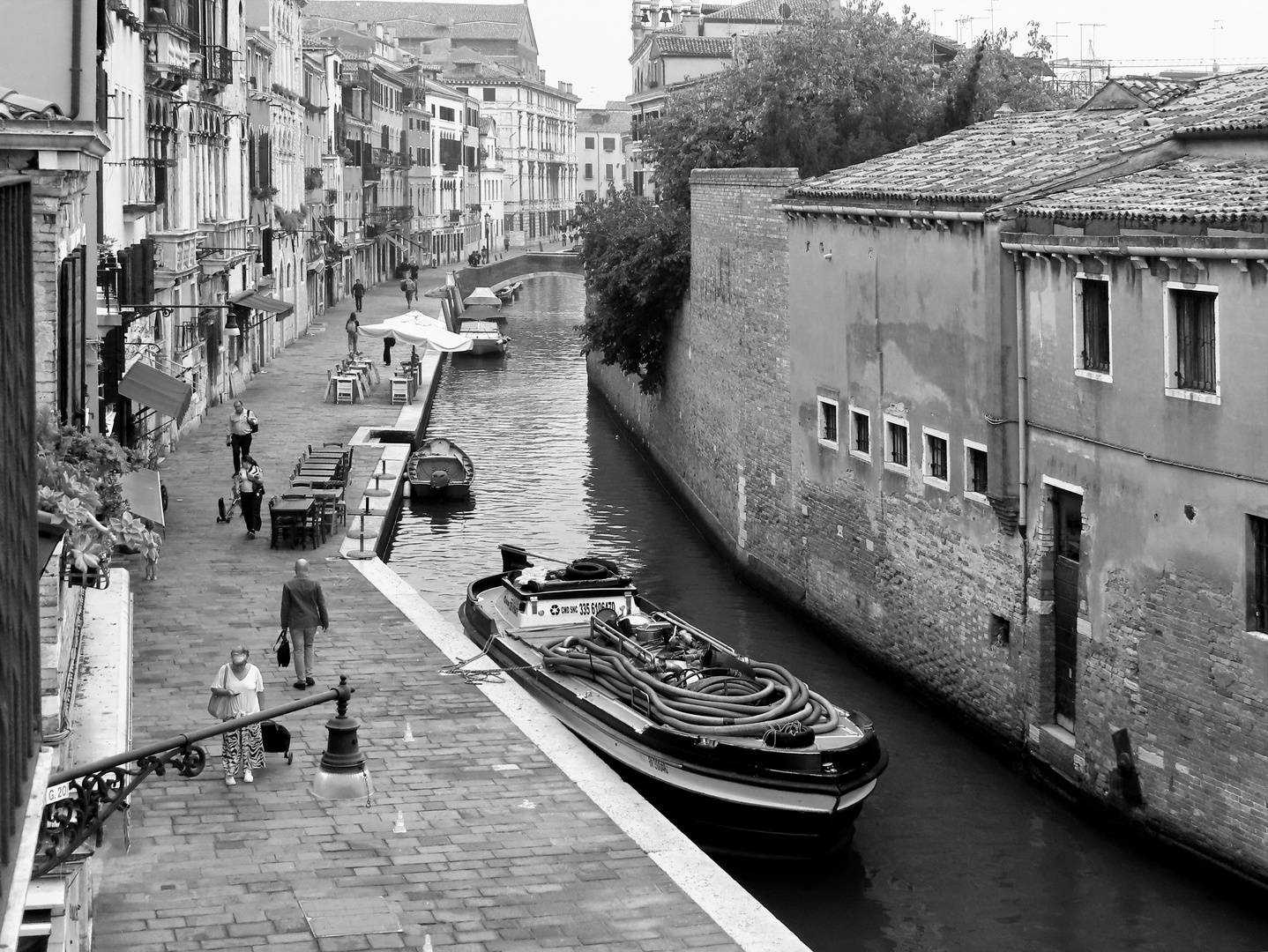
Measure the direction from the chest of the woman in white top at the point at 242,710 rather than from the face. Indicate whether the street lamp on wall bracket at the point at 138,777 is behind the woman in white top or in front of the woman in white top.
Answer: in front

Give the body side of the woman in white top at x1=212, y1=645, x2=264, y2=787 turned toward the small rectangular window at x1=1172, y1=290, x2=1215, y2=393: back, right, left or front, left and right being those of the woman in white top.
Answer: left

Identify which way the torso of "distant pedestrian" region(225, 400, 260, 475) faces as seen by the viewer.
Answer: toward the camera

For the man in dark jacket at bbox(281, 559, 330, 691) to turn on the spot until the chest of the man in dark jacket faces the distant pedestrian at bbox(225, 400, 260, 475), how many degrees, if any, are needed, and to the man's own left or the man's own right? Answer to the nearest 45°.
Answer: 0° — they already face them

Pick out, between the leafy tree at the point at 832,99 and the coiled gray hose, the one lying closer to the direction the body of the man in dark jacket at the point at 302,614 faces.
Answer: the leafy tree

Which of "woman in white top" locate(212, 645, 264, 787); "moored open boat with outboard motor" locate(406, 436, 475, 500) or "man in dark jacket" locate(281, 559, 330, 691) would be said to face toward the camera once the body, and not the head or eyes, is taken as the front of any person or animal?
the woman in white top

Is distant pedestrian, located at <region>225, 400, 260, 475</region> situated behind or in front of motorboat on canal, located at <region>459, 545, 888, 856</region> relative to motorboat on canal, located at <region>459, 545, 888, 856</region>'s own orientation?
behind

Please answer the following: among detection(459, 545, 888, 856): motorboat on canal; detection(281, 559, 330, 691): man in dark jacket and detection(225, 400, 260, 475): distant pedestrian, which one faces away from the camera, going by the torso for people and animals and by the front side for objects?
the man in dark jacket

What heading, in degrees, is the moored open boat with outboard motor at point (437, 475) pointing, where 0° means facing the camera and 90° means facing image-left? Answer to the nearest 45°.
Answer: approximately 180°

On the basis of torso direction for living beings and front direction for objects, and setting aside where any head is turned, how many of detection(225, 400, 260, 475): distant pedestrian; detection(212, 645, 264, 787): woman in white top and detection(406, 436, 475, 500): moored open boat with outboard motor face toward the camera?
2

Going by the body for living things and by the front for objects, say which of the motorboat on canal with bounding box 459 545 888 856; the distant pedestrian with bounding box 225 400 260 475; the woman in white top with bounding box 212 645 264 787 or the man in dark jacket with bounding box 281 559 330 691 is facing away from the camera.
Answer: the man in dark jacket

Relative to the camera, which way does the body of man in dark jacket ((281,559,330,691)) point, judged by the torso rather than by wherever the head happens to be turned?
away from the camera

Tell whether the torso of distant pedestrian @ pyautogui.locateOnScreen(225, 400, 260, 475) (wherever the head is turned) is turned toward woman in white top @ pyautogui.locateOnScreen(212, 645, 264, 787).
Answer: yes

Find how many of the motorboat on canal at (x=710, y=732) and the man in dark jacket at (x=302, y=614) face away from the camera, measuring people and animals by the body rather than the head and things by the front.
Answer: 1

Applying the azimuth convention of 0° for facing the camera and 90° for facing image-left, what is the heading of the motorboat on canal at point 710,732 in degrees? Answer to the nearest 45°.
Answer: approximately 315°
